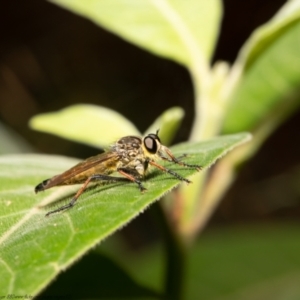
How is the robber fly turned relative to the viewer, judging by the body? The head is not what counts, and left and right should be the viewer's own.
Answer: facing to the right of the viewer
